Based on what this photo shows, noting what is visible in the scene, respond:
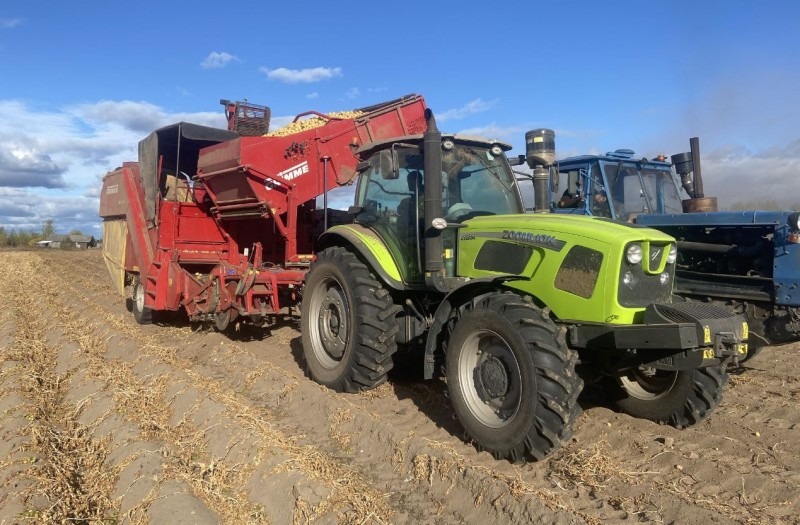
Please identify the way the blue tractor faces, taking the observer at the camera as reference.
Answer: facing the viewer and to the right of the viewer

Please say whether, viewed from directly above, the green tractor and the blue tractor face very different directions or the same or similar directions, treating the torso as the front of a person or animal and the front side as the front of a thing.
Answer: same or similar directions

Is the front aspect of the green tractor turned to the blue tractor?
no

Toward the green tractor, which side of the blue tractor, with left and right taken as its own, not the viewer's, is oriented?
right

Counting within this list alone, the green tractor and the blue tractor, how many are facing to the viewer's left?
0
